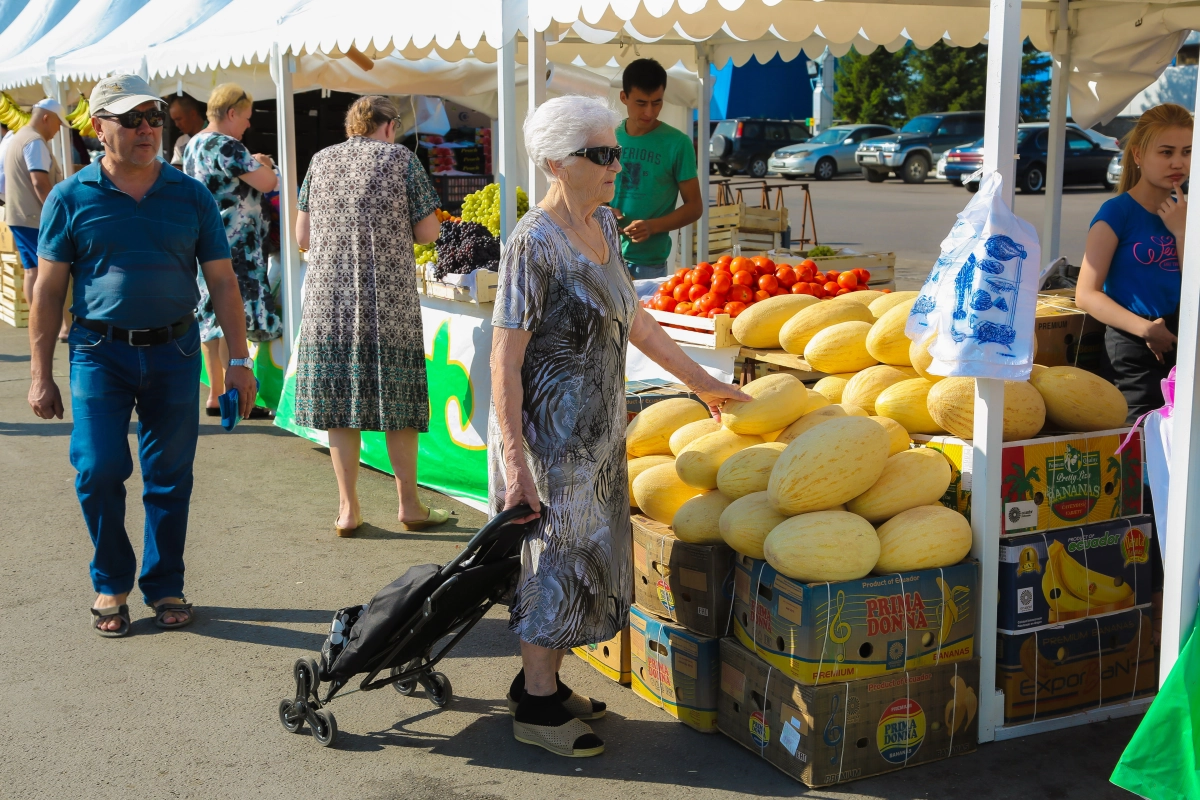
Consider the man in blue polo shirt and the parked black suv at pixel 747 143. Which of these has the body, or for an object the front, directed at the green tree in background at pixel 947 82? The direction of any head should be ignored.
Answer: the parked black suv

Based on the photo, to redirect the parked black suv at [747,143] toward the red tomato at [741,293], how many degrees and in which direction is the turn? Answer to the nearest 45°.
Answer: approximately 135° to its right

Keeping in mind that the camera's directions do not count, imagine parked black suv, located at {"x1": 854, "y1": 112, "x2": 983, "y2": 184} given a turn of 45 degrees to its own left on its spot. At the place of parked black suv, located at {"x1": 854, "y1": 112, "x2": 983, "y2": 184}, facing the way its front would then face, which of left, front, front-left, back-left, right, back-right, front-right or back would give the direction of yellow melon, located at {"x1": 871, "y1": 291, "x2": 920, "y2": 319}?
front

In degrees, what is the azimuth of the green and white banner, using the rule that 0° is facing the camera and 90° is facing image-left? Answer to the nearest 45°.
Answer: approximately 45°

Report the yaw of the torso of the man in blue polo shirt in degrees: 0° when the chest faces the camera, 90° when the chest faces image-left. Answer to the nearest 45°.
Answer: approximately 0°

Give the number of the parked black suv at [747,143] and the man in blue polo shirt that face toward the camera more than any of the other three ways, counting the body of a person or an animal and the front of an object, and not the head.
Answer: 1

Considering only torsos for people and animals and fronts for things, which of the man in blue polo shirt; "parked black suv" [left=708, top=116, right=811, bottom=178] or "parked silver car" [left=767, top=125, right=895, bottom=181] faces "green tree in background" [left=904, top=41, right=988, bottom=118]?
the parked black suv

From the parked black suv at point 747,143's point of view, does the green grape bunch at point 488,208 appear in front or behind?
behind
